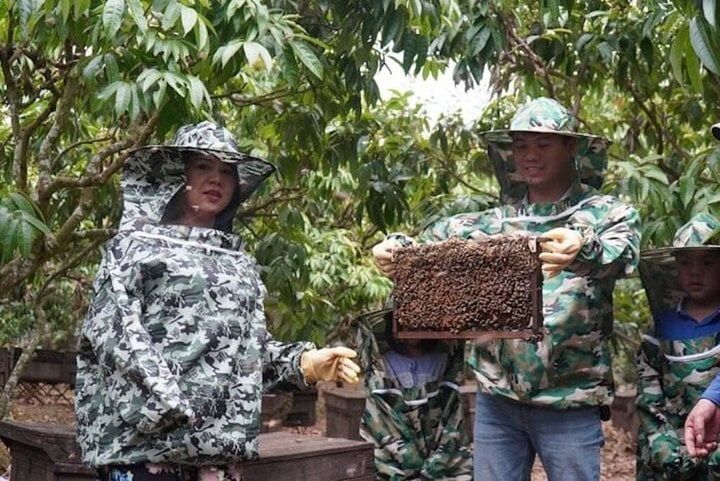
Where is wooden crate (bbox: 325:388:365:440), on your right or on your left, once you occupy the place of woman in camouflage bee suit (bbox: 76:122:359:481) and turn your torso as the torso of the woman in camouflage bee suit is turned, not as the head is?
on your left

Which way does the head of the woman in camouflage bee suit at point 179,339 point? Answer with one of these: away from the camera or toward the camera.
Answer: toward the camera

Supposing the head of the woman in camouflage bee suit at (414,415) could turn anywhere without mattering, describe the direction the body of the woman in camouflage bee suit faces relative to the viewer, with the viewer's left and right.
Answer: facing the viewer

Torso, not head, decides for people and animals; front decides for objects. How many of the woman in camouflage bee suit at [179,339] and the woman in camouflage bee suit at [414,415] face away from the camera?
0

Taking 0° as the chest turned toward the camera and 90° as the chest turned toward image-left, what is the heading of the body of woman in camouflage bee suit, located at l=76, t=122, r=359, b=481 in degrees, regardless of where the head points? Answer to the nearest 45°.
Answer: approximately 315°

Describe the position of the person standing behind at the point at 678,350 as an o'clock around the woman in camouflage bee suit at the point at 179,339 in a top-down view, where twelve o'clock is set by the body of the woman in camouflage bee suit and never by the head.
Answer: The person standing behind is roughly at 10 o'clock from the woman in camouflage bee suit.

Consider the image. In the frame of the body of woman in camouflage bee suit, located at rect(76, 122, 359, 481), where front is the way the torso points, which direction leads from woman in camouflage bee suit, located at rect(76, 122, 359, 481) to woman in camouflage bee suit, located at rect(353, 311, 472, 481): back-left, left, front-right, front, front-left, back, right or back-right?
left

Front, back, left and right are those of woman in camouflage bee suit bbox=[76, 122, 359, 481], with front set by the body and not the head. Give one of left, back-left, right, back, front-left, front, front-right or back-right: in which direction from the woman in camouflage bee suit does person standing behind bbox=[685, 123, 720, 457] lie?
front-left

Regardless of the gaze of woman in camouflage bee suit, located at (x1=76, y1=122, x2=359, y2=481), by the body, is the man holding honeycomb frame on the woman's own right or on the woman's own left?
on the woman's own left

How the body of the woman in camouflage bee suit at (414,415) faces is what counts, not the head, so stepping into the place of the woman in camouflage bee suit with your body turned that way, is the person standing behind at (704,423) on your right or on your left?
on your left

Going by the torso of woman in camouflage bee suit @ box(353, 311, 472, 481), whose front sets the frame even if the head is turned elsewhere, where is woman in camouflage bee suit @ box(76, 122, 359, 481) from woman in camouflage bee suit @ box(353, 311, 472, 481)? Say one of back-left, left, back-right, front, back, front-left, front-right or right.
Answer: front-right
